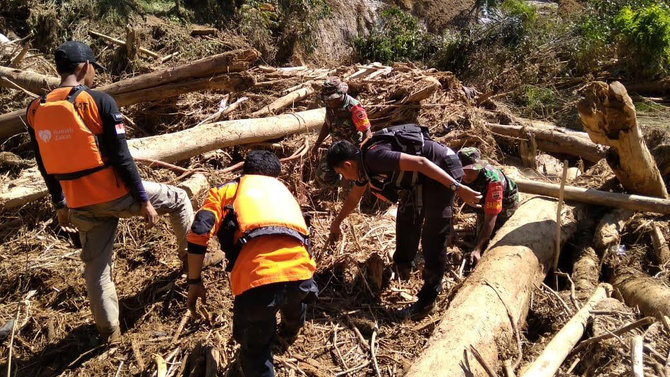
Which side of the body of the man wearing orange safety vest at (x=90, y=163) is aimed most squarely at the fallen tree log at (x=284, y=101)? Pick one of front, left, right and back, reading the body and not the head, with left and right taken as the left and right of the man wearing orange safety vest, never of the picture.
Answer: front

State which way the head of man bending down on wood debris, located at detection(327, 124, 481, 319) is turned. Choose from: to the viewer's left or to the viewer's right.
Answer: to the viewer's left

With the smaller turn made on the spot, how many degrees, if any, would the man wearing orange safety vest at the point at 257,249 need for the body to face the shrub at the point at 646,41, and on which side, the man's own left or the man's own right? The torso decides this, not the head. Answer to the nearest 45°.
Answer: approximately 90° to the man's own right

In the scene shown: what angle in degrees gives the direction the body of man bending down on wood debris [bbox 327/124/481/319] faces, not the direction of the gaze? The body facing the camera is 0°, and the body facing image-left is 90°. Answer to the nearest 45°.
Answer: approximately 90°

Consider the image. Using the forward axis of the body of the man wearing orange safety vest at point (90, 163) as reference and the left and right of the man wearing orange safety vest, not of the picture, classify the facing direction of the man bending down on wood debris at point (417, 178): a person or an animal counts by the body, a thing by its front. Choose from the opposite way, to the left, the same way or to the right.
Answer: to the left

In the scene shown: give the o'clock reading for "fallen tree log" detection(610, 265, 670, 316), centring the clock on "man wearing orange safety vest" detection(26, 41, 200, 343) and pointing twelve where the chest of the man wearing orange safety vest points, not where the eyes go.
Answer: The fallen tree log is roughly at 2 o'clock from the man wearing orange safety vest.

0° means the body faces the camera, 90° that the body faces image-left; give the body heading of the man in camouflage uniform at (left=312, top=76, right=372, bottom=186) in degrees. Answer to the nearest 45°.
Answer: approximately 45°

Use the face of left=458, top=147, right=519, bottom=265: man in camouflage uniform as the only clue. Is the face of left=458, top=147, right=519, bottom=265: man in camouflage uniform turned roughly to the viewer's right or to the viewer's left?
to the viewer's left

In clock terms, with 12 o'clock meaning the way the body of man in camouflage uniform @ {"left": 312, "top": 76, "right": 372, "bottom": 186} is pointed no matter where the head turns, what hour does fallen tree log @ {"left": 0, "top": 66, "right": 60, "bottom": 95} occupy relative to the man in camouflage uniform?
The fallen tree log is roughly at 2 o'clock from the man in camouflage uniform.

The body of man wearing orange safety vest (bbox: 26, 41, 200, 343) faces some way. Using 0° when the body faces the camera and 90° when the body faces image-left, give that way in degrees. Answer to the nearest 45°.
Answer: approximately 225°

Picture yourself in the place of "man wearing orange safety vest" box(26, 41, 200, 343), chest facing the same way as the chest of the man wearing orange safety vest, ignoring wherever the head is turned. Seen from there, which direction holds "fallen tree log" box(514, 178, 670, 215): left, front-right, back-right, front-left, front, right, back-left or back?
front-right

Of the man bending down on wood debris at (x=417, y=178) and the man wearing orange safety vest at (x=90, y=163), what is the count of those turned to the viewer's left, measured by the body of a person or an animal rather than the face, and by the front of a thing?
1
